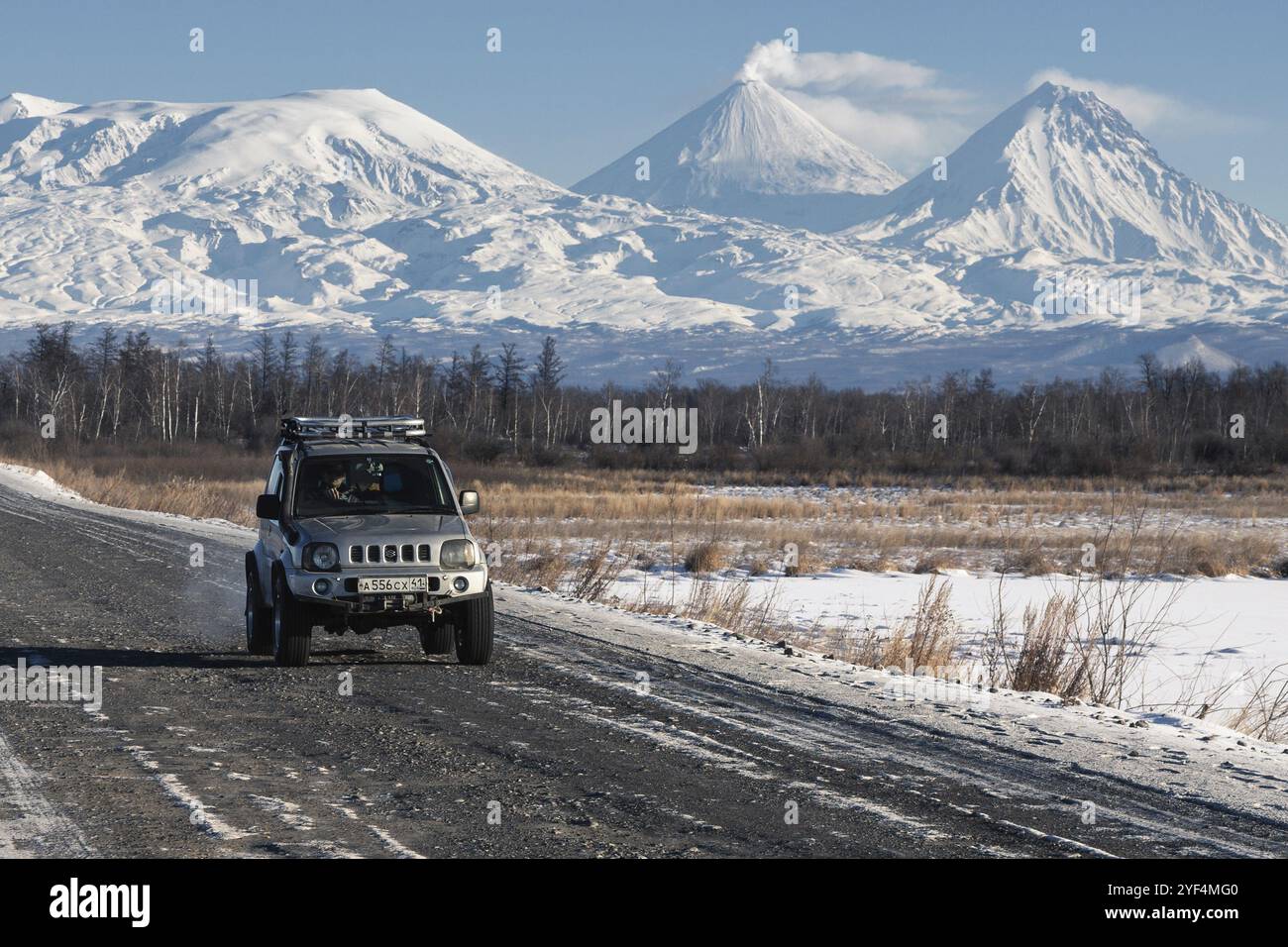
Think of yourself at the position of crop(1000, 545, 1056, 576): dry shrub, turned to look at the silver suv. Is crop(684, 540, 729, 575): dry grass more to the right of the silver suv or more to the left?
right

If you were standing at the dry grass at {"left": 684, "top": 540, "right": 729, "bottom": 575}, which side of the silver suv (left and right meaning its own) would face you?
back

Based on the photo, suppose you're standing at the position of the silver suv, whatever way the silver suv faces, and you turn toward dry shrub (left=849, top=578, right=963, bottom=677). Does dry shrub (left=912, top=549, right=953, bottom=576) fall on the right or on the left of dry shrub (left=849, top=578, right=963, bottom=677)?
left

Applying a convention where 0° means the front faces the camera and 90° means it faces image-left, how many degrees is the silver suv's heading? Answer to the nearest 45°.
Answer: approximately 0°

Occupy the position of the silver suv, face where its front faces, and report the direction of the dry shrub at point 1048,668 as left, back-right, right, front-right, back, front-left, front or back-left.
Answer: left

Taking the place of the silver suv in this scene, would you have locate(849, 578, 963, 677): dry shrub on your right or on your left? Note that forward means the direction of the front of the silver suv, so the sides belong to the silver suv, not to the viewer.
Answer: on your left

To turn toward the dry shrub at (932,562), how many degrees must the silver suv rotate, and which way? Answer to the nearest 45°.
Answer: approximately 135° to its left

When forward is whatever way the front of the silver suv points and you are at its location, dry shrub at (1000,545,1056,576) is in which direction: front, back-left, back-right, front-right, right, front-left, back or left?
back-left
